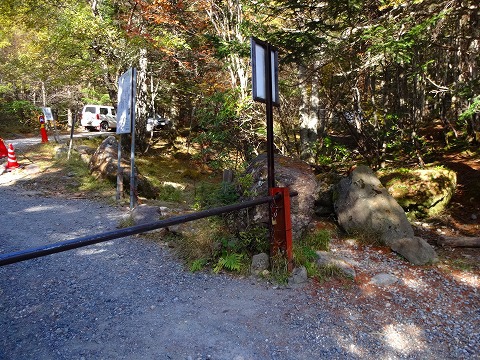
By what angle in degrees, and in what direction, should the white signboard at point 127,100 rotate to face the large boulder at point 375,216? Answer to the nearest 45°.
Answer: approximately 90° to its left

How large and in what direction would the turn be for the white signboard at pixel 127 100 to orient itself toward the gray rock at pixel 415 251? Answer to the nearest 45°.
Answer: approximately 90° to its left

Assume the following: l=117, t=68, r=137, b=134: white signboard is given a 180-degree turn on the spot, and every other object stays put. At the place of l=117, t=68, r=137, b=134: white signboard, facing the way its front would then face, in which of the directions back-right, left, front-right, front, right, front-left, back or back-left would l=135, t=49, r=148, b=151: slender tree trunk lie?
front-left

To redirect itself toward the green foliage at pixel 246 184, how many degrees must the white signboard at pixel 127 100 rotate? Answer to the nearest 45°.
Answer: approximately 90° to its left

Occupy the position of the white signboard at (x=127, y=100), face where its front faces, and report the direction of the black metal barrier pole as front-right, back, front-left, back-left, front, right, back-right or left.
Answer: front-left

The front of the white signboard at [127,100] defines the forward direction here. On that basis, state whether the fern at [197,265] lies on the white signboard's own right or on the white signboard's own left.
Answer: on the white signboard's own left

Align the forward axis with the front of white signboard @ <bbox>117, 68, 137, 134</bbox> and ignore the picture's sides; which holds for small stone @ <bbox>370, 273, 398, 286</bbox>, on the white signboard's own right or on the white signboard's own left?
on the white signboard's own left

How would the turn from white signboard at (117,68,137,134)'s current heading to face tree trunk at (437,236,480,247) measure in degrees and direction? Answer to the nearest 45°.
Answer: approximately 90° to its left

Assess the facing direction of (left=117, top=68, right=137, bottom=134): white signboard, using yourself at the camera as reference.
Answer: facing the viewer and to the left of the viewer

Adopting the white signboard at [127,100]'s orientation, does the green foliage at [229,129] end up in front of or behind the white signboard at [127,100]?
behind

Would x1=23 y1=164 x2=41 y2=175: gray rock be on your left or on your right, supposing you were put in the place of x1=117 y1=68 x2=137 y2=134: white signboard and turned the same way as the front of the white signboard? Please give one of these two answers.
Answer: on your right
